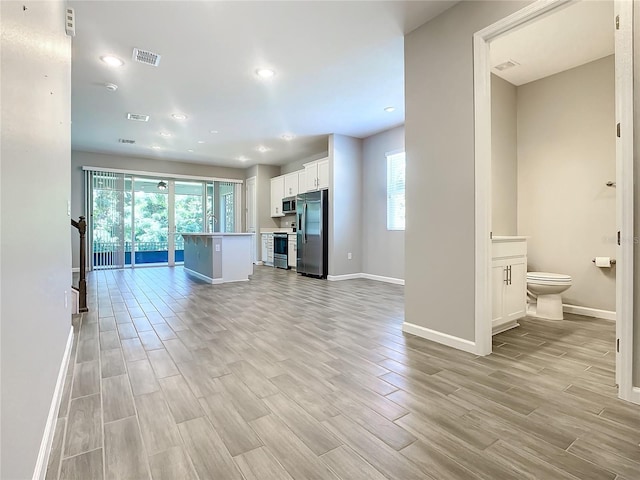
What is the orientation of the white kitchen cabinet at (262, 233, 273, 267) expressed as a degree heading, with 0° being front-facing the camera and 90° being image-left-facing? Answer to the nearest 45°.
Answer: approximately 45°

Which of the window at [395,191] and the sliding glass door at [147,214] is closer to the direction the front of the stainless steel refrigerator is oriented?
the sliding glass door

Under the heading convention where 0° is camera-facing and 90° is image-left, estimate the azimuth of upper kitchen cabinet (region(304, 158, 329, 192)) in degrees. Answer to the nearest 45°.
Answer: approximately 45°

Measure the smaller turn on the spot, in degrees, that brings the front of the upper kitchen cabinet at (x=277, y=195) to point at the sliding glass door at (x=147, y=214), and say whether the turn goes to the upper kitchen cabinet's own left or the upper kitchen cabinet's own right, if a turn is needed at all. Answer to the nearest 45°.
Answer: approximately 45° to the upper kitchen cabinet's own right

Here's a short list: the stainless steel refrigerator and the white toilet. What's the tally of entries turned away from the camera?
0

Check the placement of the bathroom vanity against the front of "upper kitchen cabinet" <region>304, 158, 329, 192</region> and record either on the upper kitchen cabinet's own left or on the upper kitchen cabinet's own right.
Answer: on the upper kitchen cabinet's own left

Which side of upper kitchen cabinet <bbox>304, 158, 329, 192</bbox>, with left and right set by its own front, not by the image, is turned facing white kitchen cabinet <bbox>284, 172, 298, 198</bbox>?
right

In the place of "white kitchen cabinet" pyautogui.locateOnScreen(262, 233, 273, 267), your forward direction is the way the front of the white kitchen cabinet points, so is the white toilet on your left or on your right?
on your left
